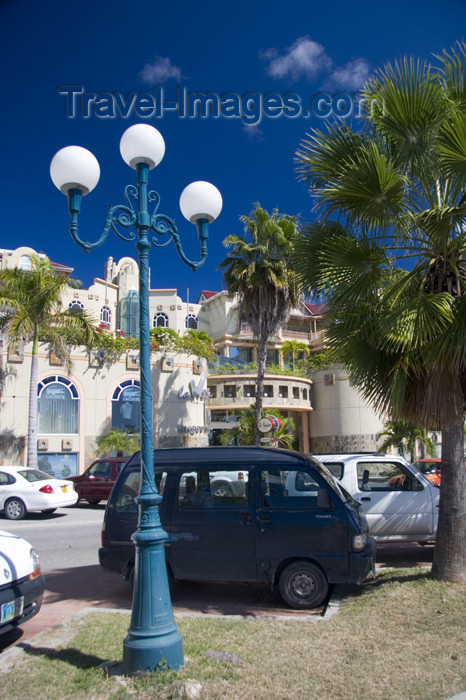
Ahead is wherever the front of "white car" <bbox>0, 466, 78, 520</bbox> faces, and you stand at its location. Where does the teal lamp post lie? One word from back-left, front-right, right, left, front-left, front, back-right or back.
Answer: back-left

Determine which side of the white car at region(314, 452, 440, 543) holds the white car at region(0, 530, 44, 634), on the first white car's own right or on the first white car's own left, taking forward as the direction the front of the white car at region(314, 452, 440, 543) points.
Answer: on the first white car's own right

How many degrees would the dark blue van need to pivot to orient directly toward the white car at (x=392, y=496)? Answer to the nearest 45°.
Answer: approximately 45° to its left

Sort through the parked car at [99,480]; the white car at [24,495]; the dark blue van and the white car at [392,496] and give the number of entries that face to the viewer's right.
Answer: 2

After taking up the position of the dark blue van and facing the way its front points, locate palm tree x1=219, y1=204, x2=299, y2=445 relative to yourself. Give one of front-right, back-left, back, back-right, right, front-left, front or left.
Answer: left

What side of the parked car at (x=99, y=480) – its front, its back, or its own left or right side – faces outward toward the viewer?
left

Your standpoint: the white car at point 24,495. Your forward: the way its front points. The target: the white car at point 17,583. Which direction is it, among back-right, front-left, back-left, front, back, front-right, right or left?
back-left

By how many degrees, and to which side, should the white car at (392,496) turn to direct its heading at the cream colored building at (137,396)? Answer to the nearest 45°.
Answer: approximately 135° to its left

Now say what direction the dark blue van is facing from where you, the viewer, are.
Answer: facing to the right of the viewer

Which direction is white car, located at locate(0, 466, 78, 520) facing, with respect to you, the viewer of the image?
facing away from the viewer and to the left of the viewer

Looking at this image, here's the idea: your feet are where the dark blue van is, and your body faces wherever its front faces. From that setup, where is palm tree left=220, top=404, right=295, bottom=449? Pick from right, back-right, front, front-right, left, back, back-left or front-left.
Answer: left

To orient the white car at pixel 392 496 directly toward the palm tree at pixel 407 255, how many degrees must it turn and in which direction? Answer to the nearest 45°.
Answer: approximately 90° to its right
